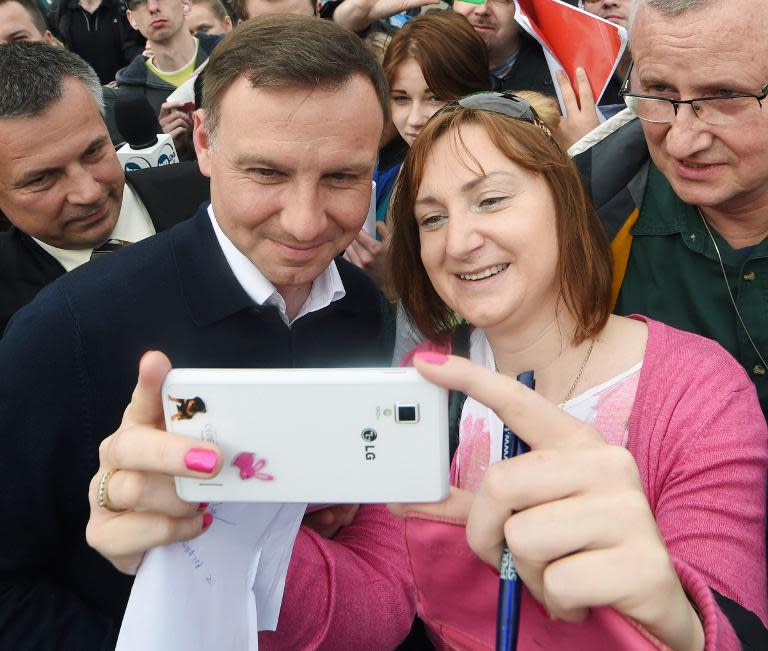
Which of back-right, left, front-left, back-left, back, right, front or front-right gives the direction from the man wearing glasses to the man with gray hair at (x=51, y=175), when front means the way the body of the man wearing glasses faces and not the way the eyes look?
front-right

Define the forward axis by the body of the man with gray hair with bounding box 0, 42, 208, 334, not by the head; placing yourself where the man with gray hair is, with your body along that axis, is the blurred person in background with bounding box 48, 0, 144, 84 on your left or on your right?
on your left

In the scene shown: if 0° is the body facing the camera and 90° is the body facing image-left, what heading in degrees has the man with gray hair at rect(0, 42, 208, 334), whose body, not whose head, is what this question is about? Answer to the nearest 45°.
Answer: approximately 315°

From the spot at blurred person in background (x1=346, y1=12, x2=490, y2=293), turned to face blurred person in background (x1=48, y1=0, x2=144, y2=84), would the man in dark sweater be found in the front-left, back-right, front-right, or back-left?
back-left

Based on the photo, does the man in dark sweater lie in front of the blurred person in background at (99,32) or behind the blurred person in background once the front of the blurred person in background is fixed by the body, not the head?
in front

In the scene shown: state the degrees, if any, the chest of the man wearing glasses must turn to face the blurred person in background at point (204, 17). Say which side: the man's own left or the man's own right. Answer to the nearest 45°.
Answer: approximately 90° to the man's own right

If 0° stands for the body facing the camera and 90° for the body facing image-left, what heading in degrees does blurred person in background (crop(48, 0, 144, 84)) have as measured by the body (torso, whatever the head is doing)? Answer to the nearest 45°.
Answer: approximately 0°

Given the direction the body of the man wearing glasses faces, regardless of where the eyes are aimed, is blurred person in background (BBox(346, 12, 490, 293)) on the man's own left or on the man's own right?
on the man's own right

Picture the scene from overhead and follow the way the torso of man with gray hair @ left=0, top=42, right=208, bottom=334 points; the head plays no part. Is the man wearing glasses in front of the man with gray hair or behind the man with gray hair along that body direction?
in front
